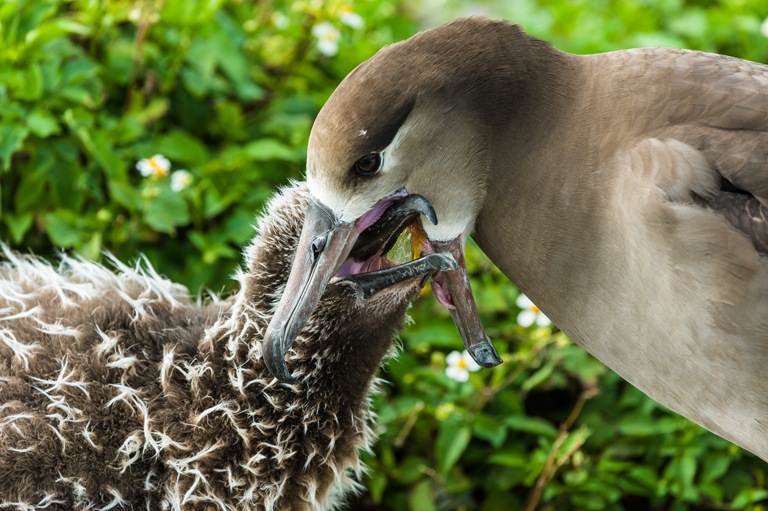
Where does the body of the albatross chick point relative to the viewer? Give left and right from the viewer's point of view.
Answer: facing to the right of the viewer

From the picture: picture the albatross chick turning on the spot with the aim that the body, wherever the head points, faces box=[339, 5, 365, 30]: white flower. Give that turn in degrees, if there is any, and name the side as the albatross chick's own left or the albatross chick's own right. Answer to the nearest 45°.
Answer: approximately 45° to the albatross chick's own left

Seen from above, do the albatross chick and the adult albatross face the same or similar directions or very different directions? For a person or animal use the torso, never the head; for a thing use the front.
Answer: very different directions

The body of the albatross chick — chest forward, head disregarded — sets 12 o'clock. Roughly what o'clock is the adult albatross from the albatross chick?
The adult albatross is roughly at 12 o'clock from the albatross chick.

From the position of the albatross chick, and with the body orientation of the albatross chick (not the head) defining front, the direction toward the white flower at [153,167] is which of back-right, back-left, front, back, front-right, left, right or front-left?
left

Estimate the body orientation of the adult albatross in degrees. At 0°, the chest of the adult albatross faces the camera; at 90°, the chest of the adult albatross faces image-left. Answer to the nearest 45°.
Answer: approximately 90°

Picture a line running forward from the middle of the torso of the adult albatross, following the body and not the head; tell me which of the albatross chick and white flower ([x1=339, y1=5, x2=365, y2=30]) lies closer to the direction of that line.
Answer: the albatross chick

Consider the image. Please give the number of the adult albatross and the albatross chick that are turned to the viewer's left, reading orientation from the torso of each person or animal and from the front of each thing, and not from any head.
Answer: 1

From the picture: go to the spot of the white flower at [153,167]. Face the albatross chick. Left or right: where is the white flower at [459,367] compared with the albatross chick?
left

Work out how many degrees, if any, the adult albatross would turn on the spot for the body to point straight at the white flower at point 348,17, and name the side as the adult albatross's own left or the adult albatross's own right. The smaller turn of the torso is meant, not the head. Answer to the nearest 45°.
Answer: approximately 45° to the adult albatross's own right

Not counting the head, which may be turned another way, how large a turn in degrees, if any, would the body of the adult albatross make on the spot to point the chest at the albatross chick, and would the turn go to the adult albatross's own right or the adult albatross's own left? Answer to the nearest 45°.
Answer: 0° — it already faces it

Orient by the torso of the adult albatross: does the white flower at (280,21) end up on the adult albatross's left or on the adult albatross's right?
on the adult albatross's right
